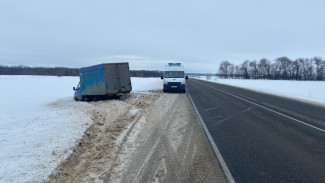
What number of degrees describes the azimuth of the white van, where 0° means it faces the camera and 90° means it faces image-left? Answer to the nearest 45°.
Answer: approximately 0°

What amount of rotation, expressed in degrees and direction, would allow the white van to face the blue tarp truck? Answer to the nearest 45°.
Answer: approximately 45° to its right
